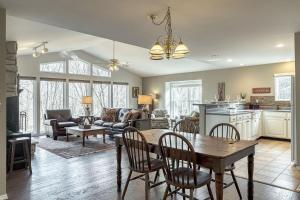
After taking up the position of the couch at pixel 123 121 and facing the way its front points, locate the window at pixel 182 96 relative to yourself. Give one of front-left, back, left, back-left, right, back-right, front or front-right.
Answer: back

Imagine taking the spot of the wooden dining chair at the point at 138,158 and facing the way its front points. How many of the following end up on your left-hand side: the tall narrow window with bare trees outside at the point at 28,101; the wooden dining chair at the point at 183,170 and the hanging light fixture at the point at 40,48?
2

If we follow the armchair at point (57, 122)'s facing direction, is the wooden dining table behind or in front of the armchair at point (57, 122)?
in front

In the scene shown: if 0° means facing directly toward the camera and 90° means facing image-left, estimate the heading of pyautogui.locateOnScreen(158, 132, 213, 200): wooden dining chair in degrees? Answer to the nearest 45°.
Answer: approximately 225°

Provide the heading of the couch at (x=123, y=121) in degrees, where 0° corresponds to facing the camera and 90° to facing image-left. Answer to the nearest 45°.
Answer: approximately 45°

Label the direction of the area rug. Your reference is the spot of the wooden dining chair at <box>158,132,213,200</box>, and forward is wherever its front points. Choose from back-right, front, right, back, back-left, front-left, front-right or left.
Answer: left

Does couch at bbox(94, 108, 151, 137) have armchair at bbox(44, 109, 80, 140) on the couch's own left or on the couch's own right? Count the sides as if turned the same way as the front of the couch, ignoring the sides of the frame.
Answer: on the couch's own right

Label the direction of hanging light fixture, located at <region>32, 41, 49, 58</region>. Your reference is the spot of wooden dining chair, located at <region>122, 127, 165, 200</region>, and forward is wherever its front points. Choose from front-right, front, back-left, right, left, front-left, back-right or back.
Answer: left

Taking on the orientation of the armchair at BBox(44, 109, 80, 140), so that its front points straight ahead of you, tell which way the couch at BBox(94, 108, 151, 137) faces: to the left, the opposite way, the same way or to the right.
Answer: to the right

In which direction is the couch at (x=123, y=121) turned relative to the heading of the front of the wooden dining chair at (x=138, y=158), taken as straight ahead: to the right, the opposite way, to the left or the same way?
the opposite way

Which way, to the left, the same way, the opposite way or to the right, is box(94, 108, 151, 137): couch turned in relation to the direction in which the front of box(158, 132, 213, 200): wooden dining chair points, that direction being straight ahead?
the opposite way

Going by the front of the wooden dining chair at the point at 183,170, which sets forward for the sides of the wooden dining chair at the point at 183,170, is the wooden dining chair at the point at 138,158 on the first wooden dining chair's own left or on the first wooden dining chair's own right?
on the first wooden dining chair's own left

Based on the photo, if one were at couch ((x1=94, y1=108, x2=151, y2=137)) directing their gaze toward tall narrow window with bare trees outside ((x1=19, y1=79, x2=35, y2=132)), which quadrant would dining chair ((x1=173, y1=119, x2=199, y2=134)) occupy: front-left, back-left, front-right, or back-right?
back-left
